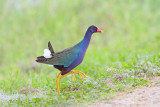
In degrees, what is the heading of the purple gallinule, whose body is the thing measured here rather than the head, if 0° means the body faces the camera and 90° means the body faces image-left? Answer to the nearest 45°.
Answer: approximately 270°
